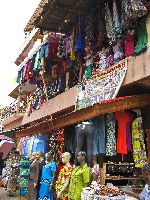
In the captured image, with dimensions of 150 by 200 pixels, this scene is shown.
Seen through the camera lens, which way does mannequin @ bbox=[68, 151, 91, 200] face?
facing the viewer and to the left of the viewer

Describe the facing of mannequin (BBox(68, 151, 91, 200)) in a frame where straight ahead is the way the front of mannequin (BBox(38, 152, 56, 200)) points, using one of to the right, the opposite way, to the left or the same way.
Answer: the same way

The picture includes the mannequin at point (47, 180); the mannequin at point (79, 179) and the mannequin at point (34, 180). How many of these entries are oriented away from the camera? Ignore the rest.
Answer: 0

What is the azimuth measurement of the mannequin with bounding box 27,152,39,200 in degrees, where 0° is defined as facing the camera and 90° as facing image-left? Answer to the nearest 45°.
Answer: approximately 45°

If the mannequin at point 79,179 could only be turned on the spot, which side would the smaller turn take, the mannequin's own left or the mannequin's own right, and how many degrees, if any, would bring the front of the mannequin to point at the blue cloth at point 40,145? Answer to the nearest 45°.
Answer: approximately 135° to the mannequin's own right

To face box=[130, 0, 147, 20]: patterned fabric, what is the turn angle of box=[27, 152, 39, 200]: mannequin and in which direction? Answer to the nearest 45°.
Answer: approximately 90° to its left

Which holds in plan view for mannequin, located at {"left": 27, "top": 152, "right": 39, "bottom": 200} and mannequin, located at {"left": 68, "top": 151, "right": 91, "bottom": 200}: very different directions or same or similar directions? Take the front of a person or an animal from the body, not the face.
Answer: same or similar directions

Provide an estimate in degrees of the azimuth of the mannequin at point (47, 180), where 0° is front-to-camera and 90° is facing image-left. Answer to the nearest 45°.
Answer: approximately 45°

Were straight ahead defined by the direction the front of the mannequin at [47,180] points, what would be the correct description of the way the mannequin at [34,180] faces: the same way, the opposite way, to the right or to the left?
the same way

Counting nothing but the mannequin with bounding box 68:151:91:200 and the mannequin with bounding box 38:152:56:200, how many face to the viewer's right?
0

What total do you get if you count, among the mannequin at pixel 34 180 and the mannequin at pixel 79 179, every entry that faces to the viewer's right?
0
